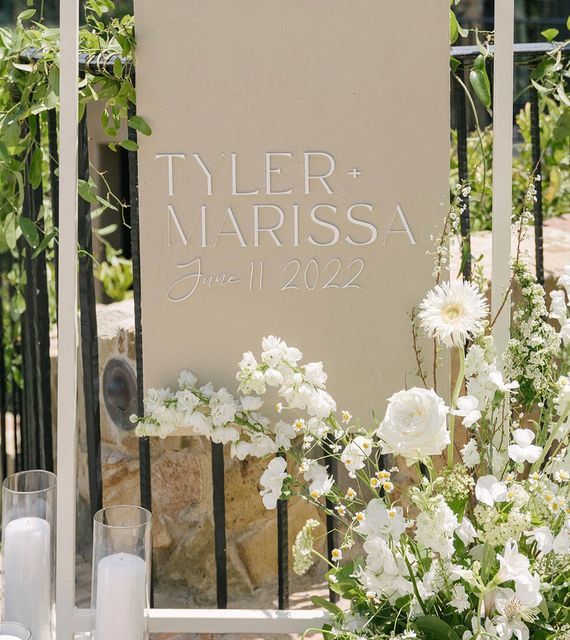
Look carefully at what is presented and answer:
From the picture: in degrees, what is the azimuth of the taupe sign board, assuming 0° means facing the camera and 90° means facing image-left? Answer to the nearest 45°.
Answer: approximately 0°
